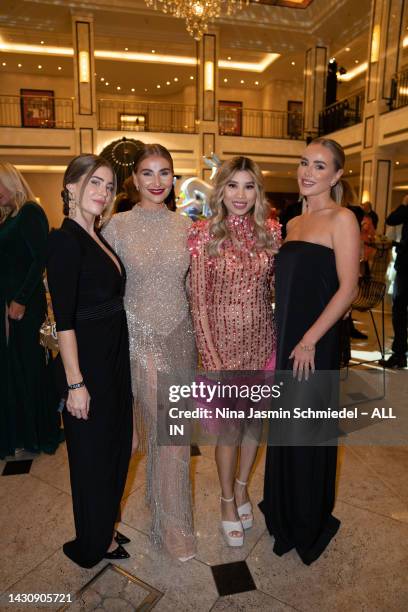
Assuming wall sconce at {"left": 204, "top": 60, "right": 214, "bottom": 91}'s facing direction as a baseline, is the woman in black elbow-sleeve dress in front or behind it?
in front

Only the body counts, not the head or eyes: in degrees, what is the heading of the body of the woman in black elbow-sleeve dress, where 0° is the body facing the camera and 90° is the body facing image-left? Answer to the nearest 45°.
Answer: approximately 315°

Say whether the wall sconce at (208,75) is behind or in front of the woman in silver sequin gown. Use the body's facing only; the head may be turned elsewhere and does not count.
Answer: behind

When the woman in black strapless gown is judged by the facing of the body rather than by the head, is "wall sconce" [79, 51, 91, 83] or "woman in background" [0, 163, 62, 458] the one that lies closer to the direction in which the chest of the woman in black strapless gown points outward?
the woman in background

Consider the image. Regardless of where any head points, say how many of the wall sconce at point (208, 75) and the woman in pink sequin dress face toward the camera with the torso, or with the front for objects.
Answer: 2

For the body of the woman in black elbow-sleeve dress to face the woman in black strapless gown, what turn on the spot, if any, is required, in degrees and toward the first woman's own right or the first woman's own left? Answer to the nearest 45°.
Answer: approximately 45° to the first woman's own left

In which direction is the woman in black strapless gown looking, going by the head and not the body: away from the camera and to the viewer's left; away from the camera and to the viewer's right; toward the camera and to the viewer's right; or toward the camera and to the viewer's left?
toward the camera and to the viewer's left

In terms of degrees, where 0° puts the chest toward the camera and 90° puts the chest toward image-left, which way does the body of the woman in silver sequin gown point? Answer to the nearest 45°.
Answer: approximately 0°

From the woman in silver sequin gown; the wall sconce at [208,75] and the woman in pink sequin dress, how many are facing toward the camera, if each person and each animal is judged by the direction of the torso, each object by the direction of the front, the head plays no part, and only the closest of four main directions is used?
3

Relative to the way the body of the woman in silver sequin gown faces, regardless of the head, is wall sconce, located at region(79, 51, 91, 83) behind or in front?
behind

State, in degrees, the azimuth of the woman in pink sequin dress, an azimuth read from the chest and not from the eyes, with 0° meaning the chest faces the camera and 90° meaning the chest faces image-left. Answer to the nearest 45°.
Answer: approximately 0°
